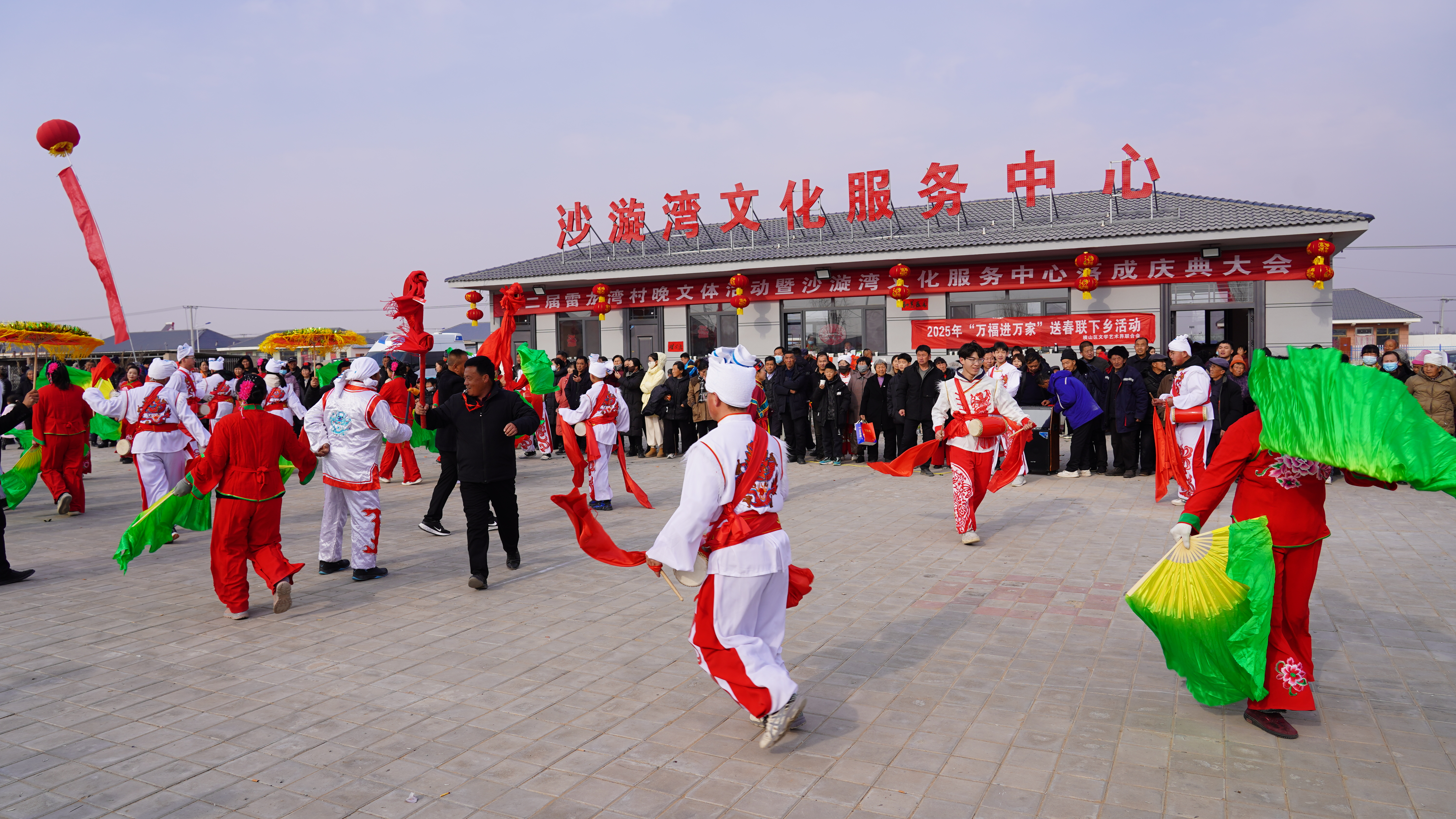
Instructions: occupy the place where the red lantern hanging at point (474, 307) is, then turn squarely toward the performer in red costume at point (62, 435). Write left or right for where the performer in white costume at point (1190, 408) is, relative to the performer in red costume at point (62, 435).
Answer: left

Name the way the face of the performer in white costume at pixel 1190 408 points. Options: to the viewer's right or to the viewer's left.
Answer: to the viewer's left

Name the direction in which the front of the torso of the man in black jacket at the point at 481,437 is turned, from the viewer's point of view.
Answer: toward the camera

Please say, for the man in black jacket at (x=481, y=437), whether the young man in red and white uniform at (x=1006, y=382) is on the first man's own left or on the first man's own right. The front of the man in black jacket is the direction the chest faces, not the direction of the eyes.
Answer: on the first man's own left

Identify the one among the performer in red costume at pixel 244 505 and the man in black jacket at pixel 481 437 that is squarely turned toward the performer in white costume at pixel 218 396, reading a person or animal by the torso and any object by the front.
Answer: the performer in red costume

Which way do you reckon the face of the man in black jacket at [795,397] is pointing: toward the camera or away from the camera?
toward the camera

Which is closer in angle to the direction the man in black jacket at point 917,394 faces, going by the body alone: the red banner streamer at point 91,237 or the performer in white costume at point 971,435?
the performer in white costume

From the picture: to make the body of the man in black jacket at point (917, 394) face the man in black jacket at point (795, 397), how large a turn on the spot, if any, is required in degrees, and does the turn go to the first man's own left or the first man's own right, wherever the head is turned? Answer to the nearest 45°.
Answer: approximately 90° to the first man's own right

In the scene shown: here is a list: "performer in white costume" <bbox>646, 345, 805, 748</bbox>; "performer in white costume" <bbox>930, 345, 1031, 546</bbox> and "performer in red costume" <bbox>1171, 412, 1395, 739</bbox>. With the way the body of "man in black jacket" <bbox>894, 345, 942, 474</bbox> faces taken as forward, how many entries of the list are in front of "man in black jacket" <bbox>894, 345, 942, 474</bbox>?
3

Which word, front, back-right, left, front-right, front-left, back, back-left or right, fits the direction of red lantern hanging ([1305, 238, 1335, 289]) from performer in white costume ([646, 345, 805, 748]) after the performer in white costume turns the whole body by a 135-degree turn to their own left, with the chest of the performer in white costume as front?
back-left

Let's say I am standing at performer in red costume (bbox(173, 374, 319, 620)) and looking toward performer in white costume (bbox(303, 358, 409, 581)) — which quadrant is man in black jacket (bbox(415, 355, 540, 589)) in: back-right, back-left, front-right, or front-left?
front-right

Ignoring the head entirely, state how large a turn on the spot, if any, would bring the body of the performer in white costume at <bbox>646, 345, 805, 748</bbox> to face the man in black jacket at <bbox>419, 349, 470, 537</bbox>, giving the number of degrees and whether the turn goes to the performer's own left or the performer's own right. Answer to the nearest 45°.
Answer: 0° — they already face them
